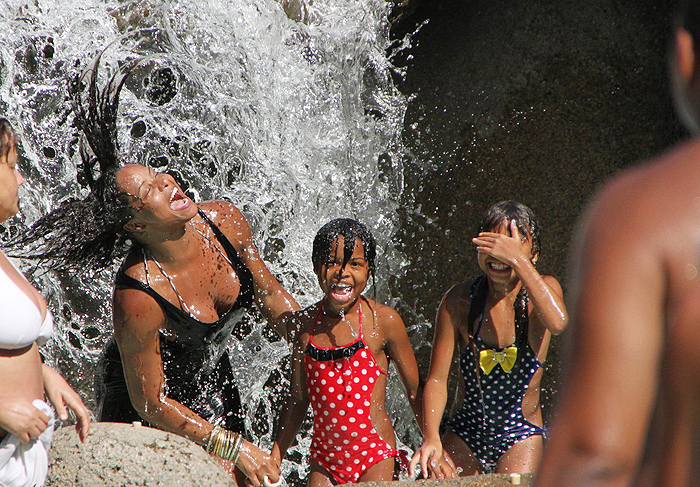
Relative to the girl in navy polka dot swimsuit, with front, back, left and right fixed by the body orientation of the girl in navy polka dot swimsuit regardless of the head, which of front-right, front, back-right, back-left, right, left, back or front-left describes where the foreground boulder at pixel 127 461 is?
front-right

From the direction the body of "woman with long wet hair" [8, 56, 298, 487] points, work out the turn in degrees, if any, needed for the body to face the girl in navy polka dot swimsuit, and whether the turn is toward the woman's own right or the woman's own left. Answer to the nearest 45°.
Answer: approximately 45° to the woman's own left

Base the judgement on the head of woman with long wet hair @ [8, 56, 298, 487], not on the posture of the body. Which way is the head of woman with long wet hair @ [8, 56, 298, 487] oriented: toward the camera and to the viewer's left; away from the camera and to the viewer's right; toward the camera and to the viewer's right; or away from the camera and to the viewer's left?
toward the camera and to the viewer's right

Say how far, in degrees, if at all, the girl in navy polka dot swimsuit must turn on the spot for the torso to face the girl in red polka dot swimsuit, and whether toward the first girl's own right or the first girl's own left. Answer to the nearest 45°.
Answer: approximately 90° to the first girl's own right

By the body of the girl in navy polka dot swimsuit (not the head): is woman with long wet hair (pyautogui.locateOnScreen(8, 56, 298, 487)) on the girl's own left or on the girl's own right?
on the girl's own right

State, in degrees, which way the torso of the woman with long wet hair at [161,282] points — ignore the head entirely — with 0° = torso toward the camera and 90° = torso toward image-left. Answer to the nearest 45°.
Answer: approximately 315°
